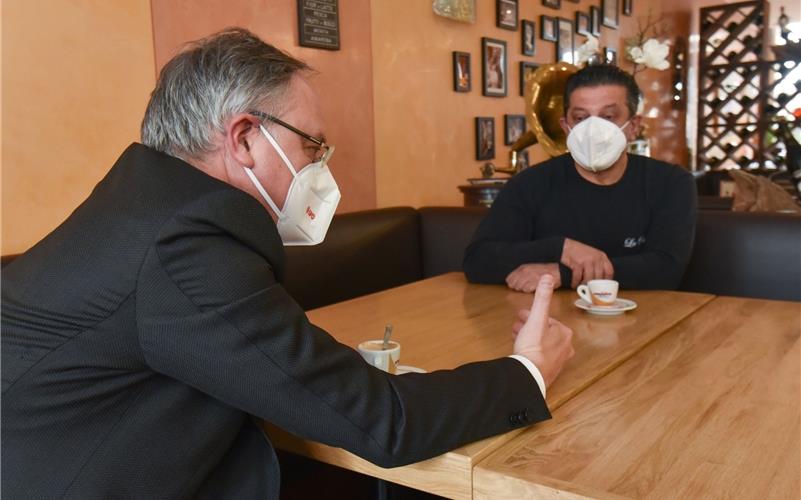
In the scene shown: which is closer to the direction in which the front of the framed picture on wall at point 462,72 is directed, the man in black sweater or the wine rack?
the man in black sweater

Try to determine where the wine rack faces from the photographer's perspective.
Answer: facing the viewer

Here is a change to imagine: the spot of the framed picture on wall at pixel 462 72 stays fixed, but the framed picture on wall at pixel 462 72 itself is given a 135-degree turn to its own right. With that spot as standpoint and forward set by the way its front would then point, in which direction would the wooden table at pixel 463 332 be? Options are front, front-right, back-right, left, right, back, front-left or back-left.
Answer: left

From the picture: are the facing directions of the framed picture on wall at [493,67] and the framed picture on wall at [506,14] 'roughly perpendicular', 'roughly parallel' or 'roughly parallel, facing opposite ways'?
roughly parallel

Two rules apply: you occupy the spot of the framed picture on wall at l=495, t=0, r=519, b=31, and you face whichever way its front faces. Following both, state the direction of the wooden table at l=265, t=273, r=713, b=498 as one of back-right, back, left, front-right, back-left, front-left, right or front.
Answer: front-right

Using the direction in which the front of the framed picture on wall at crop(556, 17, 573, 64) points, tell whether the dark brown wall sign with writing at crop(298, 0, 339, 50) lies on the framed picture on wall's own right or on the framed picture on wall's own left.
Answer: on the framed picture on wall's own right

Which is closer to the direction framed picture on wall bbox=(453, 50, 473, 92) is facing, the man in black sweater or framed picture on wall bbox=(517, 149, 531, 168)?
the man in black sweater

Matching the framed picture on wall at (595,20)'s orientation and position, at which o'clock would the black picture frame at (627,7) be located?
The black picture frame is roughly at 8 o'clock from the framed picture on wall.

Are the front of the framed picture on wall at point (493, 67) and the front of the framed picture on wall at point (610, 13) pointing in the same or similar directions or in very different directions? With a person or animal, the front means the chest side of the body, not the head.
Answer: same or similar directions

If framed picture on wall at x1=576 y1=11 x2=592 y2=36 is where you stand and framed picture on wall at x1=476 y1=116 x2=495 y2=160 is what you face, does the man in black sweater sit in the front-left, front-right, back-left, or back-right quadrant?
front-left

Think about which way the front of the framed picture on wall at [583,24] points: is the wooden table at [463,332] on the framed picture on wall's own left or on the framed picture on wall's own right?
on the framed picture on wall's own right

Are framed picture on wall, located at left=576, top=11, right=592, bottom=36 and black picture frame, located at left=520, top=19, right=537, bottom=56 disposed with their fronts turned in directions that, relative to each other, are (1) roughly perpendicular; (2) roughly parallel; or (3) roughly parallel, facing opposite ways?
roughly parallel

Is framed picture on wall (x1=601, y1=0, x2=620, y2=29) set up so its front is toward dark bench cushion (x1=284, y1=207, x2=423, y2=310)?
no

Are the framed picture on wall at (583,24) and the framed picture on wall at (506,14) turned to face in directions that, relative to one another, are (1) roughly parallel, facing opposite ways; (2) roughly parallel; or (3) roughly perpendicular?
roughly parallel

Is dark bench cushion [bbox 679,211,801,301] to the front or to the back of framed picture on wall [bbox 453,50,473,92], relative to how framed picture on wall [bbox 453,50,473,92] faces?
to the front

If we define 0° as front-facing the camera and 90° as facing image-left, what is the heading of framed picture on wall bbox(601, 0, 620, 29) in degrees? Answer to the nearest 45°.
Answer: approximately 315°

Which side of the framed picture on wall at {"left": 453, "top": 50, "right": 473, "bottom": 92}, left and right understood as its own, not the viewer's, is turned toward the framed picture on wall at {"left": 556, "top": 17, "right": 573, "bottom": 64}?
left
